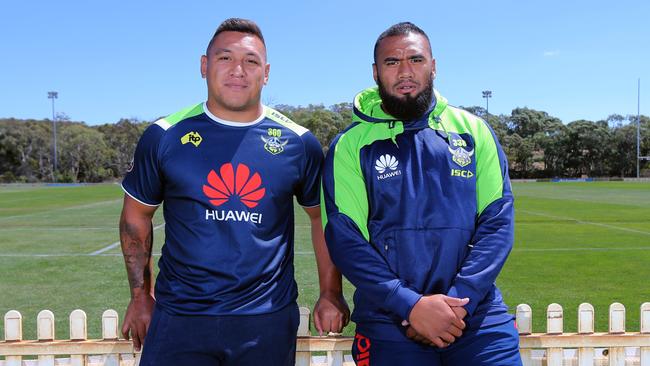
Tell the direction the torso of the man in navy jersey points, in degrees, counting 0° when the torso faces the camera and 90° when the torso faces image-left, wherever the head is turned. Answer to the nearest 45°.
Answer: approximately 0°
